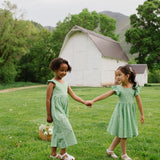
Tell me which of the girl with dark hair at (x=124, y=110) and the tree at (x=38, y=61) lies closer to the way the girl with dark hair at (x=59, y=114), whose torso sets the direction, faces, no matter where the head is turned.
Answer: the girl with dark hair

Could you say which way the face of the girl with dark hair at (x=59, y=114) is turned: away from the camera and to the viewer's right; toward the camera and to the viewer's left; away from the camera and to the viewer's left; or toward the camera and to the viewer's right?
toward the camera and to the viewer's right

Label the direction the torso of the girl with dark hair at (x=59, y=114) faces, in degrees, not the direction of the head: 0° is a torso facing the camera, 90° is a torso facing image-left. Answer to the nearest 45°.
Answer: approximately 315°

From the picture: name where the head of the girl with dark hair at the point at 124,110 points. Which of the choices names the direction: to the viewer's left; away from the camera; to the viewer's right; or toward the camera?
to the viewer's left

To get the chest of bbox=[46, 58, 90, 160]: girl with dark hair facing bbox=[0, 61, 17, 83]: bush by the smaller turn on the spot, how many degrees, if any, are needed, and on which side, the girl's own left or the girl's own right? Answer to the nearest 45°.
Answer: approximately 135° to the girl's own left

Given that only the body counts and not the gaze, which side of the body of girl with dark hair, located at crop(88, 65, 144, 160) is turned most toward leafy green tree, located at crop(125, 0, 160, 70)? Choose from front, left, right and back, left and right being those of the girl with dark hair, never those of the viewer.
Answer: back

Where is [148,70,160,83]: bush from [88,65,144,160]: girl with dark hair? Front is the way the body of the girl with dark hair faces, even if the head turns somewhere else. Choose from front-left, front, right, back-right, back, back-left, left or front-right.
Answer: back

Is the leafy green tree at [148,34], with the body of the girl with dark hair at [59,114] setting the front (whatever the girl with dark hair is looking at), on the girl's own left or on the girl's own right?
on the girl's own left

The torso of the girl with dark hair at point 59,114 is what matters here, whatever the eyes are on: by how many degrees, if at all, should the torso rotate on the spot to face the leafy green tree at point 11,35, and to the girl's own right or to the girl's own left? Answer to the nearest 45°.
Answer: approximately 135° to the girl's own left

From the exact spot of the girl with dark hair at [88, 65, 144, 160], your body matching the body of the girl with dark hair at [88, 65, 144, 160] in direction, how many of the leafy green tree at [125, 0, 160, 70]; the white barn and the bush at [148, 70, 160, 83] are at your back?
3

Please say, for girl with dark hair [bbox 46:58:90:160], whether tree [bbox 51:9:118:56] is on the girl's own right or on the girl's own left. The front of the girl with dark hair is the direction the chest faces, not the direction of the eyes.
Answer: on the girl's own left

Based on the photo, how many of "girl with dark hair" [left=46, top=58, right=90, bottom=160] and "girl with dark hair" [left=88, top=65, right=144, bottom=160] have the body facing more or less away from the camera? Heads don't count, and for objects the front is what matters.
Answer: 0
